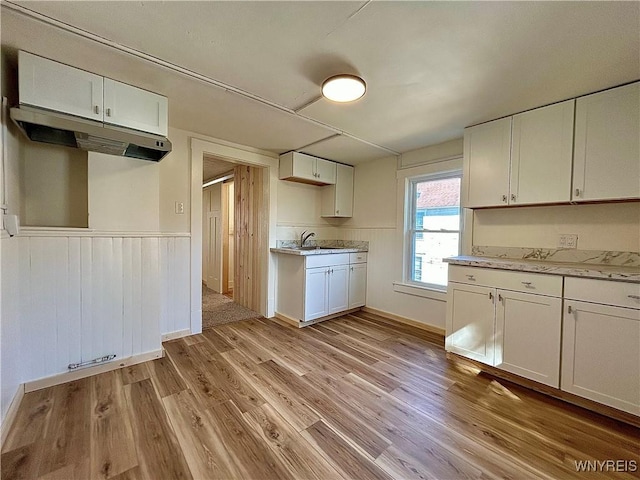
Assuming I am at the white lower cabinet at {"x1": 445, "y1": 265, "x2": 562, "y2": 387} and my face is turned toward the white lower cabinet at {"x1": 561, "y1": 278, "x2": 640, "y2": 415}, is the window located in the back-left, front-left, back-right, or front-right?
back-left

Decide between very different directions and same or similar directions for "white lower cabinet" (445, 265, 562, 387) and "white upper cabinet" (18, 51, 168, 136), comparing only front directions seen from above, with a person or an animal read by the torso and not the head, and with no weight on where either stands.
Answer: very different directions

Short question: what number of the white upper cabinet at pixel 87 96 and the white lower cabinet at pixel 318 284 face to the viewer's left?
0

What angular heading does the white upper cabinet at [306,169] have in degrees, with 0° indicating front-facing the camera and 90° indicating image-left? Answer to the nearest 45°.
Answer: approximately 315°

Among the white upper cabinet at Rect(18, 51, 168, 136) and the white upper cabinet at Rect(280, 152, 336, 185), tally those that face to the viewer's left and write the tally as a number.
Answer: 0

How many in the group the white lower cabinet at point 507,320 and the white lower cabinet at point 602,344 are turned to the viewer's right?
0

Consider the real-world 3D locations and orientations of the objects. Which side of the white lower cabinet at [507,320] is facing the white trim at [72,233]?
front

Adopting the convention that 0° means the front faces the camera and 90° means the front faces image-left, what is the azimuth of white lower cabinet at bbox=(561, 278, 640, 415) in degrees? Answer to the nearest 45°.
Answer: approximately 45°

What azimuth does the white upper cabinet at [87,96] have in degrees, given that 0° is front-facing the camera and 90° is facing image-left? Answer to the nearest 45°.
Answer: approximately 315°

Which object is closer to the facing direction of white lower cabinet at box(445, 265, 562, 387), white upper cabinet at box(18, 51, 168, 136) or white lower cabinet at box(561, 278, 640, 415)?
the white upper cabinet

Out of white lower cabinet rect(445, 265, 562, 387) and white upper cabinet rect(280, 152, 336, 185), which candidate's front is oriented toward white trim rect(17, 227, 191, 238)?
the white lower cabinet
